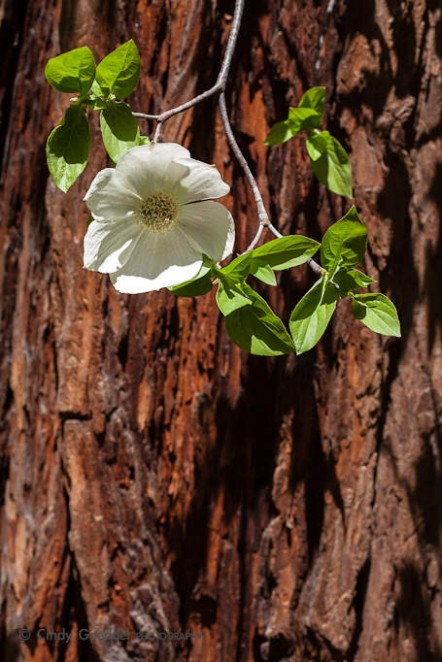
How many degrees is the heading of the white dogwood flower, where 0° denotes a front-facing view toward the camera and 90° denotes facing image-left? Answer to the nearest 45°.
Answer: approximately 0°
